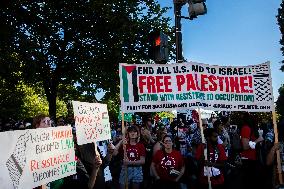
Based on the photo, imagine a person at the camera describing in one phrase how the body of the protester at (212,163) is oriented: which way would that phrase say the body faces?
toward the camera

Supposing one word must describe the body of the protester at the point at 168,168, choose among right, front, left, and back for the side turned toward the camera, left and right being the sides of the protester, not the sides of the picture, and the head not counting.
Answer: front

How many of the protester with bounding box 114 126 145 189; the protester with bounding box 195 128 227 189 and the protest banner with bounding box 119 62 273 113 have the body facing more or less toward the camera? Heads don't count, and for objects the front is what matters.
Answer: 3

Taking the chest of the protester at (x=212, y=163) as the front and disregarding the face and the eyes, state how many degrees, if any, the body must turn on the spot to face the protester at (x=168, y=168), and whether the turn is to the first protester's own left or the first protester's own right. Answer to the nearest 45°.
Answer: approximately 90° to the first protester's own right

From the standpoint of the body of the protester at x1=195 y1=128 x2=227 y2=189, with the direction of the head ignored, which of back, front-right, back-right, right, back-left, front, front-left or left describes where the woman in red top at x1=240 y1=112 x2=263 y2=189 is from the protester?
back-left

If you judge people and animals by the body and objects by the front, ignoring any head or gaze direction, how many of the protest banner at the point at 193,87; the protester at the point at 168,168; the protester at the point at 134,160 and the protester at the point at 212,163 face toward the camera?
4

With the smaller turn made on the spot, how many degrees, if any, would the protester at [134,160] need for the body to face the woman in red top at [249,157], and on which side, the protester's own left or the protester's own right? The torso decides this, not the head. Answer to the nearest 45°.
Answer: approximately 90° to the protester's own left

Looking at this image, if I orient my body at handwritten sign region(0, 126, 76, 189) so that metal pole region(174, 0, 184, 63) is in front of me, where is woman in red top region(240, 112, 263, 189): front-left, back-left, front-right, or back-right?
front-right

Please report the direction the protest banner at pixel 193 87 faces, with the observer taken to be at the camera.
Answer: facing the viewer
